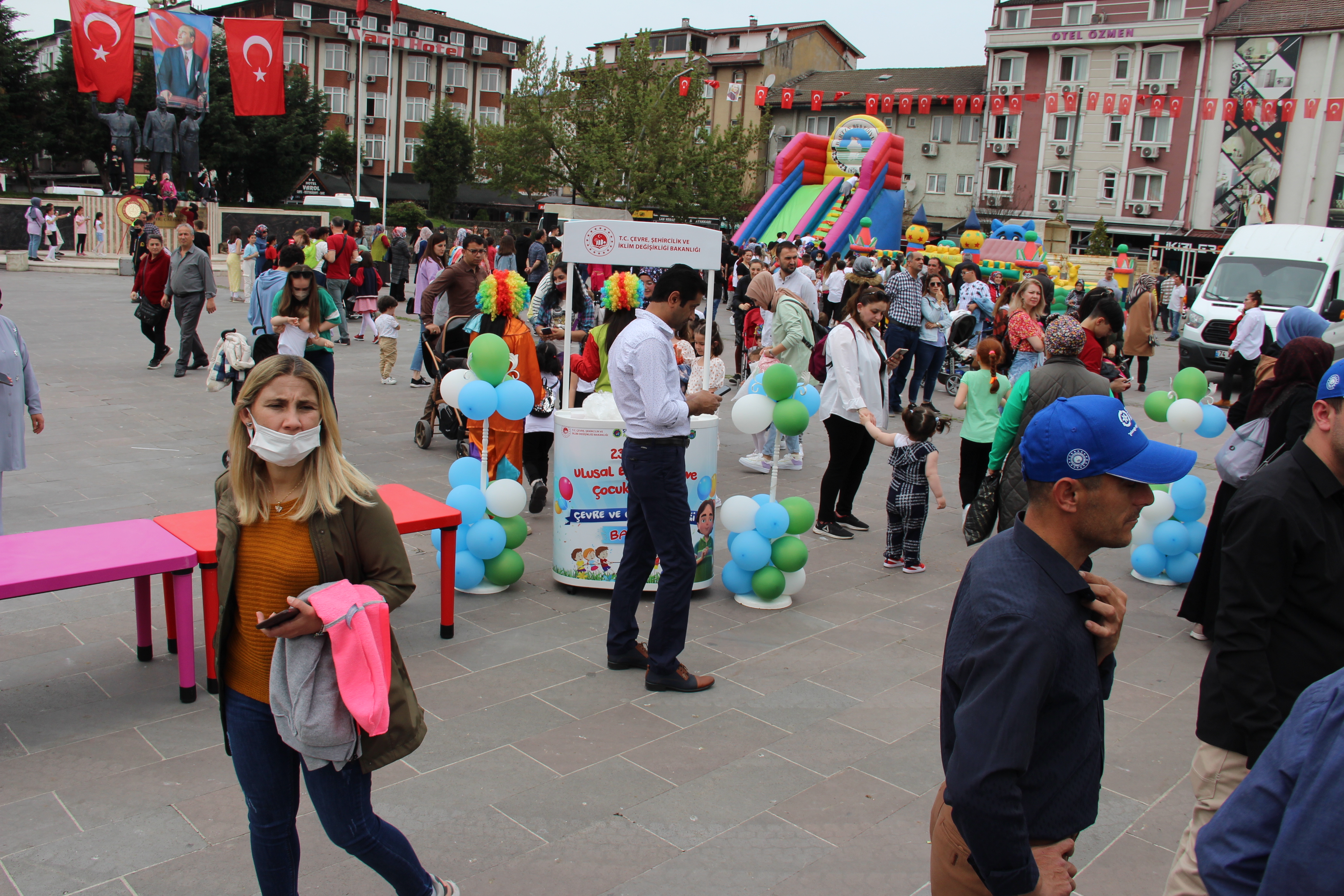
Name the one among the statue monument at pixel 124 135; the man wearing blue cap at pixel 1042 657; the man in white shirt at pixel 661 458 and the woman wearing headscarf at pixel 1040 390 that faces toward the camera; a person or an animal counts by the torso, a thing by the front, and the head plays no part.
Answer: the statue monument

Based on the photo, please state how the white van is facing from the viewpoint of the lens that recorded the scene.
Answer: facing the viewer and to the left of the viewer

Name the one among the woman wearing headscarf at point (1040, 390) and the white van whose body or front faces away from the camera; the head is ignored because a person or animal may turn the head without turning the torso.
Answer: the woman wearing headscarf

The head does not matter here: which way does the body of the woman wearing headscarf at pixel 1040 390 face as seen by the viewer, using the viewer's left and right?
facing away from the viewer

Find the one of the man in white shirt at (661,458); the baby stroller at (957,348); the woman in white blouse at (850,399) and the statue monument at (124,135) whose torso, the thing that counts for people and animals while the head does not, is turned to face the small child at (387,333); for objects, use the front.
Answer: the statue monument

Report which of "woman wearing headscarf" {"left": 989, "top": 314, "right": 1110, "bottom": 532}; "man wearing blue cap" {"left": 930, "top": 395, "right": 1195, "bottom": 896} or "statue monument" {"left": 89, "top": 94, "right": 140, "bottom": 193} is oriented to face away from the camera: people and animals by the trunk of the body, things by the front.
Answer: the woman wearing headscarf

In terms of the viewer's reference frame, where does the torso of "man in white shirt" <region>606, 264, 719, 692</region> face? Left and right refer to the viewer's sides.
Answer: facing to the right of the viewer

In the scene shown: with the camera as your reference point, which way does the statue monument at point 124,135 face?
facing the viewer

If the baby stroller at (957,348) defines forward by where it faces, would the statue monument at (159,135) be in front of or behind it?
behind

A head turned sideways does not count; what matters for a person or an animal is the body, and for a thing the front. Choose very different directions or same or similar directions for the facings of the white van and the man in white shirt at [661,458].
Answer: very different directions

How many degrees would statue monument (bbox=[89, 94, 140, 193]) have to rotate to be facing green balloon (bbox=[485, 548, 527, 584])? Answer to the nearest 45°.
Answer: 0° — it already faces it
